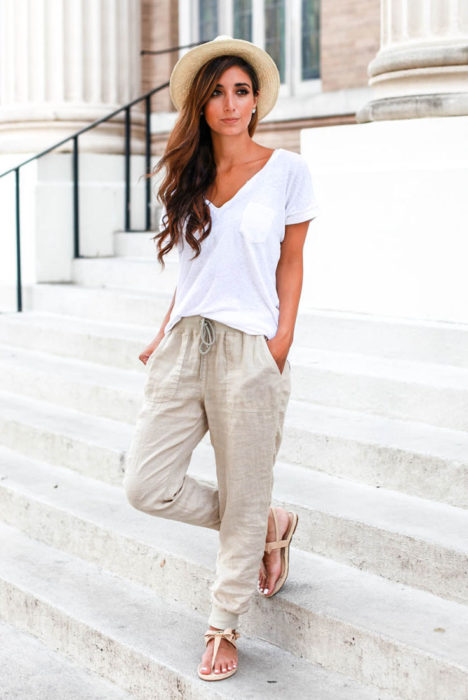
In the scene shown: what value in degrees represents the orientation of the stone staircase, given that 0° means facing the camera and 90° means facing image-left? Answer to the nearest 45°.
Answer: approximately 45°

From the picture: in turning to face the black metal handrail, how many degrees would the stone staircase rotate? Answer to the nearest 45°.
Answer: approximately 135° to its right

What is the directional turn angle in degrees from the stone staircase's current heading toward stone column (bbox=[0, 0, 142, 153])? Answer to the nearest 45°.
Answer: approximately 135° to its right
